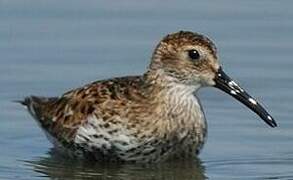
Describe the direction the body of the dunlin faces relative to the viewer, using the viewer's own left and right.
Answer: facing to the right of the viewer
